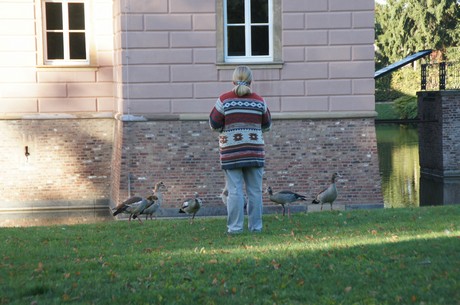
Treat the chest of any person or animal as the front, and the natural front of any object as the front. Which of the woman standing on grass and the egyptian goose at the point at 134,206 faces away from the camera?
the woman standing on grass

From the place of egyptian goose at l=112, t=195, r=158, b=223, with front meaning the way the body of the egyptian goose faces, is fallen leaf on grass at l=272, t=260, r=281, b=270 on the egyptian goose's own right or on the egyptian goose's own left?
on the egyptian goose's own right

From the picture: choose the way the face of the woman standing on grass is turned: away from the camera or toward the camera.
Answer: away from the camera

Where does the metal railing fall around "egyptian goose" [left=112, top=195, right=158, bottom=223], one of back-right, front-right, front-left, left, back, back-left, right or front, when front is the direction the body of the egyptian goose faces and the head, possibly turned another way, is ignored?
front-left

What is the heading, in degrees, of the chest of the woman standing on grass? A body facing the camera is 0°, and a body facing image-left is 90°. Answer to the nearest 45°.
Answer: approximately 180°

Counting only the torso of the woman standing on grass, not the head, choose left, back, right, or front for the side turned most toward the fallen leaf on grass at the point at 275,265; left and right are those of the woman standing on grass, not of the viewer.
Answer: back

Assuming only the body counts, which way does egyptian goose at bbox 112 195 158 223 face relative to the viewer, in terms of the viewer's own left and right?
facing to the right of the viewer

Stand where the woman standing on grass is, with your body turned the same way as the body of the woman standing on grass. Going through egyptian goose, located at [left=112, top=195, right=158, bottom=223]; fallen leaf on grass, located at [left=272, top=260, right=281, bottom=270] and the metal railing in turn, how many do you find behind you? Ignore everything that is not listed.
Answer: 1

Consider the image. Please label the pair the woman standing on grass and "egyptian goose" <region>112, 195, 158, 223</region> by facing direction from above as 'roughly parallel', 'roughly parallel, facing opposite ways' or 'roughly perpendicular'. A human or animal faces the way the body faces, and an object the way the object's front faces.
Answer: roughly perpendicular

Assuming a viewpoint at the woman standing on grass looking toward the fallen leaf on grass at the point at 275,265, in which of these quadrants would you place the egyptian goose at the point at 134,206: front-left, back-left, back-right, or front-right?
back-right

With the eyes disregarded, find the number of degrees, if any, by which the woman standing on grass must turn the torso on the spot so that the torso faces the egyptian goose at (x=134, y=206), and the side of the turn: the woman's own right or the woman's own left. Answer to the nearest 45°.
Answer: approximately 45° to the woman's own left
